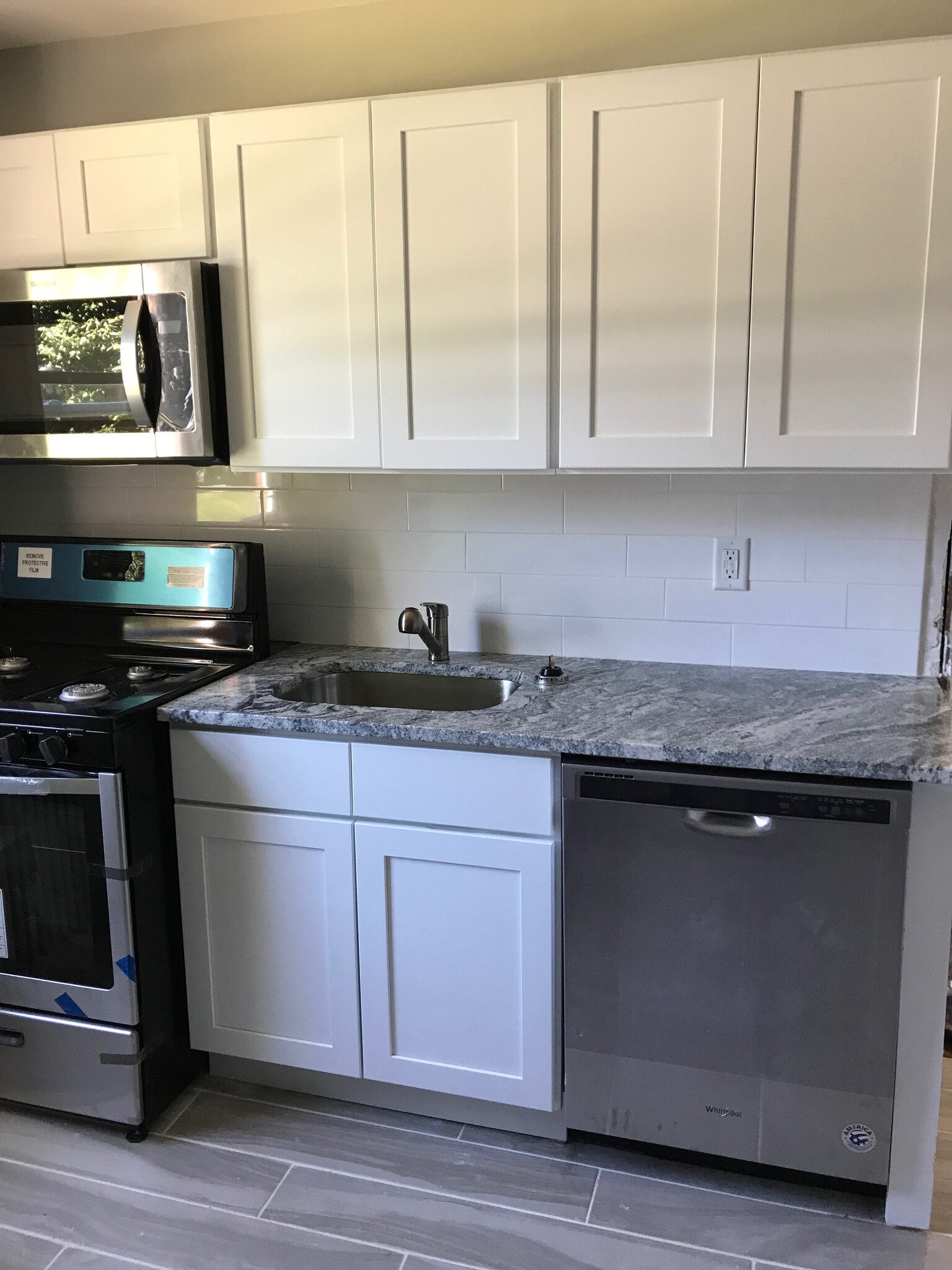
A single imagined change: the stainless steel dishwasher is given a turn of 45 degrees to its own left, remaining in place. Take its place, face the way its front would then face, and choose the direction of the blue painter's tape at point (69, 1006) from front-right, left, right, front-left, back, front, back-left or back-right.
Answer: back-right

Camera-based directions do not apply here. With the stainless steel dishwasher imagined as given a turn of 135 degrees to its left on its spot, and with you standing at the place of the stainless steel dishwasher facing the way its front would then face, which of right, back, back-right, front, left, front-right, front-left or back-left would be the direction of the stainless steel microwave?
back-left

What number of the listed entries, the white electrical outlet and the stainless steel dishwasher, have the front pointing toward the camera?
2

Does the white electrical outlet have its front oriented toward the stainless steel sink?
no

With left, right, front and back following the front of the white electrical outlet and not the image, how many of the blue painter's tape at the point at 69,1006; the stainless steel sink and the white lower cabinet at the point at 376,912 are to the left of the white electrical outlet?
0

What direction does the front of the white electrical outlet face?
toward the camera

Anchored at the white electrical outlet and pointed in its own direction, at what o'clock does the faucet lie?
The faucet is roughly at 3 o'clock from the white electrical outlet.

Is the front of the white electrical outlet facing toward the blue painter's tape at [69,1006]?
no

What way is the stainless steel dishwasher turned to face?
toward the camera

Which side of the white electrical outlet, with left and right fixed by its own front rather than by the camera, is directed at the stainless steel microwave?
right

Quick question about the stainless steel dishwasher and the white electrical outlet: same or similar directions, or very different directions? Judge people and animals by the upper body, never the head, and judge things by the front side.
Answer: same or similar directions

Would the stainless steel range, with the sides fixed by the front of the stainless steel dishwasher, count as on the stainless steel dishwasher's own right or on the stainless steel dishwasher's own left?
on the stainless steel dishwasher's own right

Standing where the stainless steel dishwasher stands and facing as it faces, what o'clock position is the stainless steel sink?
The stainless steel sink is roughly at 4 o'clock from the stainless steel dishwasher.

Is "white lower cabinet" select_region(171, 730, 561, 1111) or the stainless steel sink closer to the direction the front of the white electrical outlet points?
the white lower cabinet
